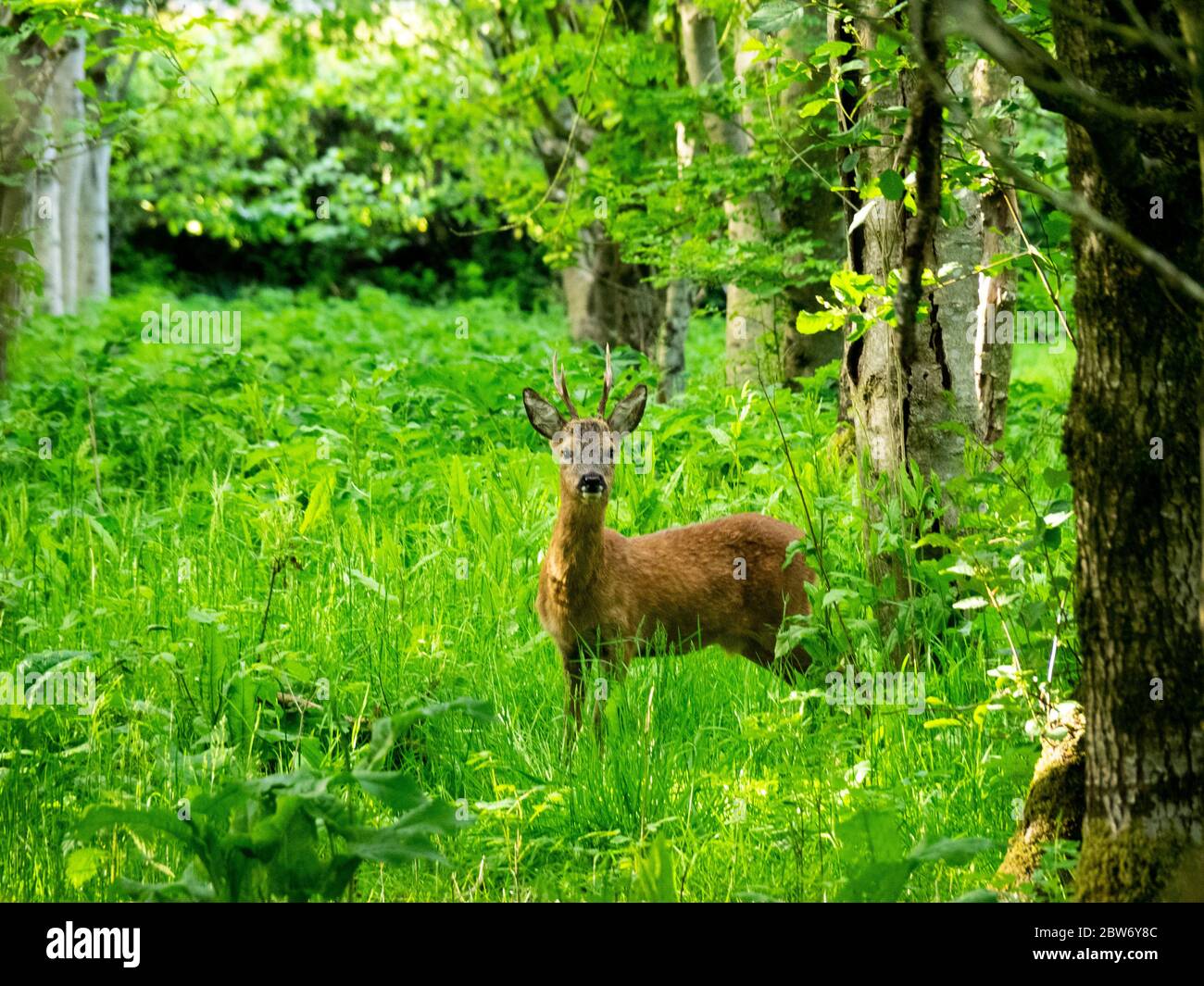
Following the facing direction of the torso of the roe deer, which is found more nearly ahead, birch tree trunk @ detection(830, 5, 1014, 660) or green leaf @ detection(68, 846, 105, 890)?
the green leaf

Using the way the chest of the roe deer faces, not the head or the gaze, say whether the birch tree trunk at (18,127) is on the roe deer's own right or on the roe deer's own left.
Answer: on the roe deer's own right

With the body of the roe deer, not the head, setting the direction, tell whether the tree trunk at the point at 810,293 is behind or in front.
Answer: behind

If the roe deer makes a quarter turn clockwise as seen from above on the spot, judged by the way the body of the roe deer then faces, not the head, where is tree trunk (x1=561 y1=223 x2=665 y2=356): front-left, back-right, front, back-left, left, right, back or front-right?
front-right

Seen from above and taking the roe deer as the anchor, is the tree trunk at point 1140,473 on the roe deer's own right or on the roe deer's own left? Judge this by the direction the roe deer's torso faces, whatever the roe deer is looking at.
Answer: on the roe deer's own left

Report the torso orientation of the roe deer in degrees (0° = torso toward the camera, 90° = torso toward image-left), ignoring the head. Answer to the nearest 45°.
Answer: approximately 45°

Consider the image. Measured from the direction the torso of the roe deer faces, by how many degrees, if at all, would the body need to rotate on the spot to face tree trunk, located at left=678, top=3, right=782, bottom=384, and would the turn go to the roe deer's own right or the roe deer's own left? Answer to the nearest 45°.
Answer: approximately 135° to the roe deer's own right
